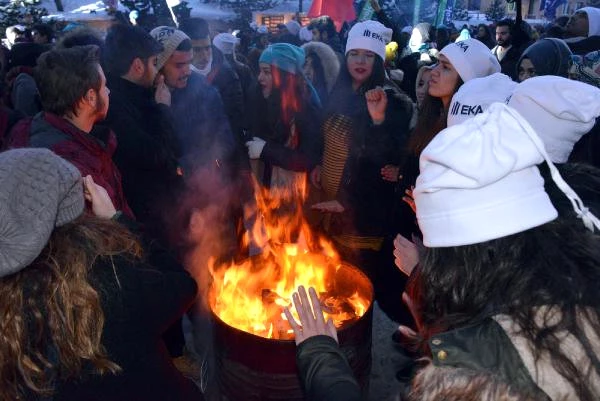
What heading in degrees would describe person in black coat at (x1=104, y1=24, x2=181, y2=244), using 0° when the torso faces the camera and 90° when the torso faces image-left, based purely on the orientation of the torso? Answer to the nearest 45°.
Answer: approximately 270°

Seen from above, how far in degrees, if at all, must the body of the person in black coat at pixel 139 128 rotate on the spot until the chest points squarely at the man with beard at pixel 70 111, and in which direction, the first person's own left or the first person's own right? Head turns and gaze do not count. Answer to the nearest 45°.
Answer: approximately 135° to the first person's own right

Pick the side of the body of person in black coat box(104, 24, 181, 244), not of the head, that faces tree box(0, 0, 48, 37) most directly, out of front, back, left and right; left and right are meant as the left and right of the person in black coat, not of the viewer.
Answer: left

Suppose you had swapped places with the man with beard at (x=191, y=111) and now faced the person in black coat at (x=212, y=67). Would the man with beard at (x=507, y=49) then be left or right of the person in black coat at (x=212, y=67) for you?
right

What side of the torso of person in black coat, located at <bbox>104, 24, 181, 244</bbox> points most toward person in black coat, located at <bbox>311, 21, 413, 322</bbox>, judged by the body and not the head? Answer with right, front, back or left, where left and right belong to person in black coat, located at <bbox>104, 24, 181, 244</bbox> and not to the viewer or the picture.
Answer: front

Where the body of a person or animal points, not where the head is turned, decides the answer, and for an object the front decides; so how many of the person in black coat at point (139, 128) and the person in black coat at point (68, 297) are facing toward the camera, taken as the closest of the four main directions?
0

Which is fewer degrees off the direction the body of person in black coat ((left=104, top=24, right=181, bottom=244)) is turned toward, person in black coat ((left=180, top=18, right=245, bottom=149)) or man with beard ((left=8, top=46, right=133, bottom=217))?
the person in black coat

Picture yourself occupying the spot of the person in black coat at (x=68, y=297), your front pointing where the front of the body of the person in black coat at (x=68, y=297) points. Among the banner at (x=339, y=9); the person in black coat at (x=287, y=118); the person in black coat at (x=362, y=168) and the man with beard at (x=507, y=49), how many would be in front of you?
4

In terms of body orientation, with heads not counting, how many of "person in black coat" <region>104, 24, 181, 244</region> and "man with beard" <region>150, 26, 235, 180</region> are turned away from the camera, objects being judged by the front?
0

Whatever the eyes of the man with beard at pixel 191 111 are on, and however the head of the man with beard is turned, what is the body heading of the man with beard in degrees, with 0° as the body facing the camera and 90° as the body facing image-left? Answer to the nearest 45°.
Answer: approximately 315°

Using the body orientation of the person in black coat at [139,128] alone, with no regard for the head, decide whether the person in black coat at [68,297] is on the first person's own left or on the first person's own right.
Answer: on the first person's own right

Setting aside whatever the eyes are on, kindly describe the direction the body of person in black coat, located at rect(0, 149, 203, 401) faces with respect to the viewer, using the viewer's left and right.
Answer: facing away from the viewer and to the right of the viewer

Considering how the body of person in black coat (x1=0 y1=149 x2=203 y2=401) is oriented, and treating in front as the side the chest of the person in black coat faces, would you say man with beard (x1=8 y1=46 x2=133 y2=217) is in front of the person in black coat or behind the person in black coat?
in front

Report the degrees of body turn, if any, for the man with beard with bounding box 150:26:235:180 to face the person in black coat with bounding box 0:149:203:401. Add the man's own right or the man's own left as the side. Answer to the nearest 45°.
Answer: approximately 45° to the man's own right

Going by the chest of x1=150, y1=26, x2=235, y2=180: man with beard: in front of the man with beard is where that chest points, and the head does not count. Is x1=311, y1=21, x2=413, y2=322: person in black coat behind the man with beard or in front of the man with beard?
in front
